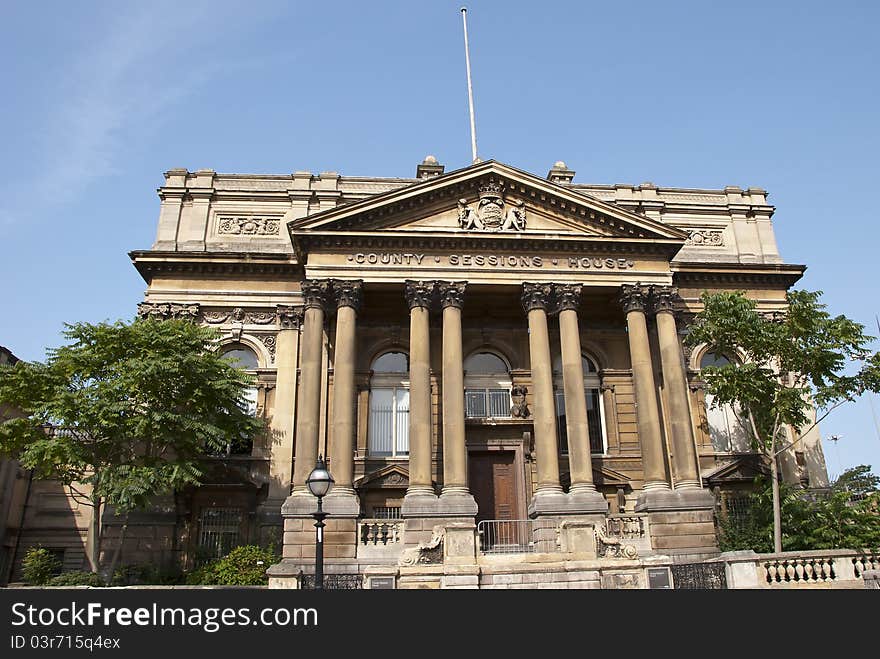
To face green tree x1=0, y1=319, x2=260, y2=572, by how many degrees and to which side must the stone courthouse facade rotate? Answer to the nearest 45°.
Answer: approximately 90° to its right

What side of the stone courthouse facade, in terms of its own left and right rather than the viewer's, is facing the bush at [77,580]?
right

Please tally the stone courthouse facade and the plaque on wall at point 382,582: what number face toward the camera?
2

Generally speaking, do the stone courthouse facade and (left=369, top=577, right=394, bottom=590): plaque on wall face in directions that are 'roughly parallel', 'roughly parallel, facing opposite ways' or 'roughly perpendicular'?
roughly parallel

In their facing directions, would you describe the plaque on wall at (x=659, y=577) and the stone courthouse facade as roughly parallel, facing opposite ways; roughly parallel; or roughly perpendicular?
roughly parallel

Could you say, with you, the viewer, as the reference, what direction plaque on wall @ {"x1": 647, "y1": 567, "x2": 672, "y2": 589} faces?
facing the viewer

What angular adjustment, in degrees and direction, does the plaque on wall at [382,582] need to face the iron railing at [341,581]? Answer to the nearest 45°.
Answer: approximately 135° to its right

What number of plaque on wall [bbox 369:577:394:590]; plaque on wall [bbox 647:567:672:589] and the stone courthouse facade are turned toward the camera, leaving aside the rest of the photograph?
3

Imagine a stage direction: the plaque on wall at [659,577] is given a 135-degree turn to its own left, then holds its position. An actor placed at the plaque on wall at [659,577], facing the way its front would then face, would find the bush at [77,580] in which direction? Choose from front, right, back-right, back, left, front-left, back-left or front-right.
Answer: back-left

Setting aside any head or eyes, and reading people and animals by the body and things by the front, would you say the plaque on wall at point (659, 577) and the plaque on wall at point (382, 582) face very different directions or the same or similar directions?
same or similar directions

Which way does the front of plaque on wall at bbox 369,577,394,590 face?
toward the camera

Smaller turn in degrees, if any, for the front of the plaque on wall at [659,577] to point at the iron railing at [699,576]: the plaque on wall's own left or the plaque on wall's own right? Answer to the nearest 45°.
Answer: approximately 135° to the plaque on wall's own left

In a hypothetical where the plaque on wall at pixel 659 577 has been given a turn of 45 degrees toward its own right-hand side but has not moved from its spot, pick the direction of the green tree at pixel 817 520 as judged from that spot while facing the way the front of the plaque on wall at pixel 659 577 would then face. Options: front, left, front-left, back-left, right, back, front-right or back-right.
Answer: back

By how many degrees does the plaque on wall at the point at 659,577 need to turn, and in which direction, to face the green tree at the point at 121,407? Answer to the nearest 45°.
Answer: approximately 90° to its right

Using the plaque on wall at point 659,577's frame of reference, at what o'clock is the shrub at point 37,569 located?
The shrub is roughly at 3 o'clock from the plaque on wall.

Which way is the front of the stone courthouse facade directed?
toward the camera
